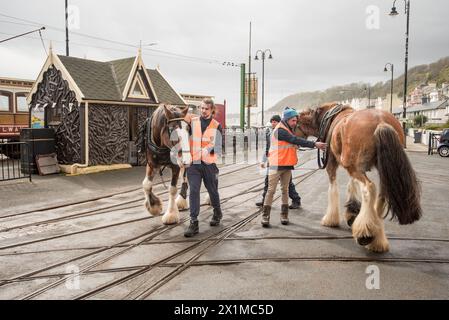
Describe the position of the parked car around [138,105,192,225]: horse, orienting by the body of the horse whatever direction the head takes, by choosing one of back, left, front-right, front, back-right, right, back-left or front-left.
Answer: back-left

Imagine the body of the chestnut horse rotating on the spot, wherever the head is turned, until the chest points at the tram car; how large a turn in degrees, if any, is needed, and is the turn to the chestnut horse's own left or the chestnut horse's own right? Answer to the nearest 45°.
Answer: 0° — it already faces it

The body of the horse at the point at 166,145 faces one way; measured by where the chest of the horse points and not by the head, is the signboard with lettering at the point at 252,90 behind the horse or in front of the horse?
behind

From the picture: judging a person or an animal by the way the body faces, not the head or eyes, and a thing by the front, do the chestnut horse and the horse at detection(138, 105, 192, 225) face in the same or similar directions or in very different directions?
very different directions

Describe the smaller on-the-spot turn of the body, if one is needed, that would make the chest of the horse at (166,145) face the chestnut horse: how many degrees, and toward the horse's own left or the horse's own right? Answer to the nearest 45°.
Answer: approximately 45° to the horse's own left

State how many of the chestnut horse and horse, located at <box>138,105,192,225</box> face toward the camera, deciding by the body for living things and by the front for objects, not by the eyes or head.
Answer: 1

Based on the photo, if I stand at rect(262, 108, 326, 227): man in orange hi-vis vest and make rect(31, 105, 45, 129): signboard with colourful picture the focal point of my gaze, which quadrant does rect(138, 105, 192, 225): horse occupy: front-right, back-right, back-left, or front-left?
front-left

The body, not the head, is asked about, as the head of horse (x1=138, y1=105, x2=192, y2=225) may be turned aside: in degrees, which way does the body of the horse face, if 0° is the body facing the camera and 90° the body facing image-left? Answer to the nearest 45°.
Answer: approximately 0°

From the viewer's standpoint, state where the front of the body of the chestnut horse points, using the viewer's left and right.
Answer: facing away from the viewer and to the left of the viewer

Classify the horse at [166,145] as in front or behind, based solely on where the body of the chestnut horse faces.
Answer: in front

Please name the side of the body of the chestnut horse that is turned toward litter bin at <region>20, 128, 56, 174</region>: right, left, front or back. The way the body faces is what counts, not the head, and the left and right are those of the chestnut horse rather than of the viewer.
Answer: front

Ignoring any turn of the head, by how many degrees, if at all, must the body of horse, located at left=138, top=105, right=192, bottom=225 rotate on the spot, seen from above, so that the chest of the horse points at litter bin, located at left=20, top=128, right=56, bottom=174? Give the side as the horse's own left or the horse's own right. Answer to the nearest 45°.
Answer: approximately 135° to the horse's own right
